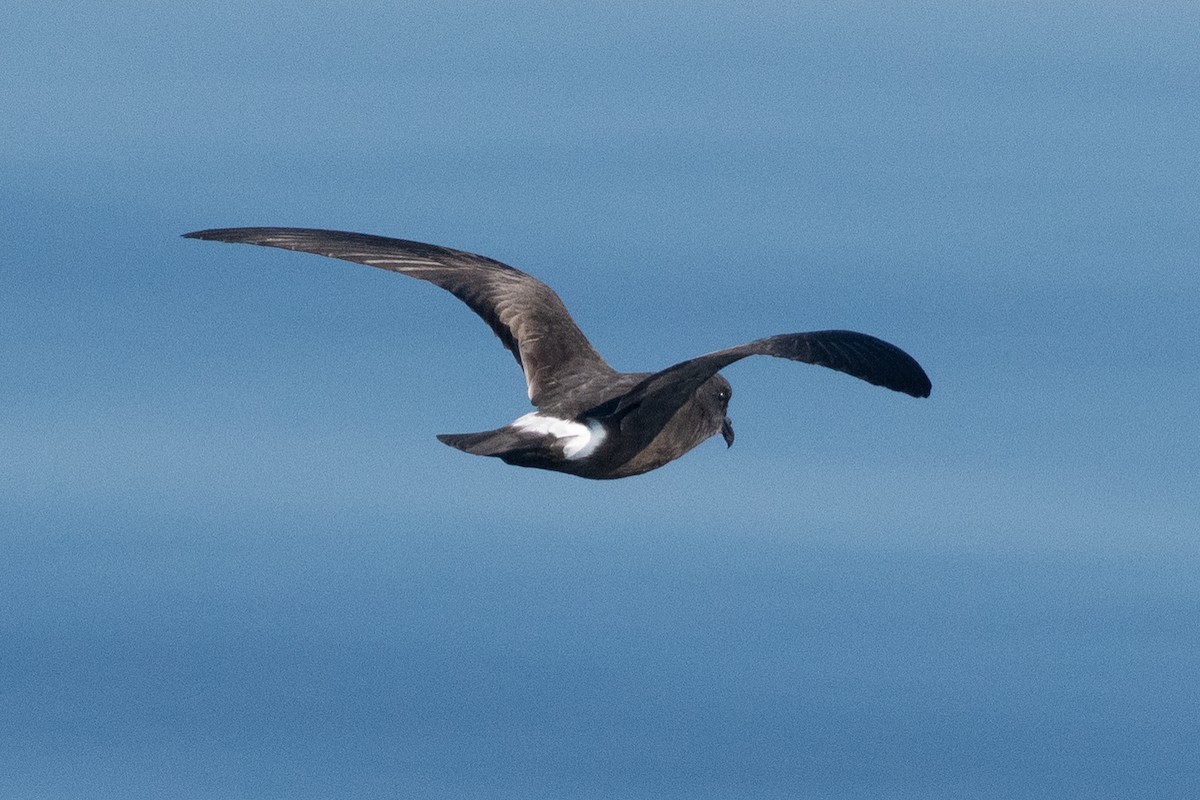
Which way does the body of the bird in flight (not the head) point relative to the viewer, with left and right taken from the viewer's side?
facing away from the viewer and to the right of the viewer
